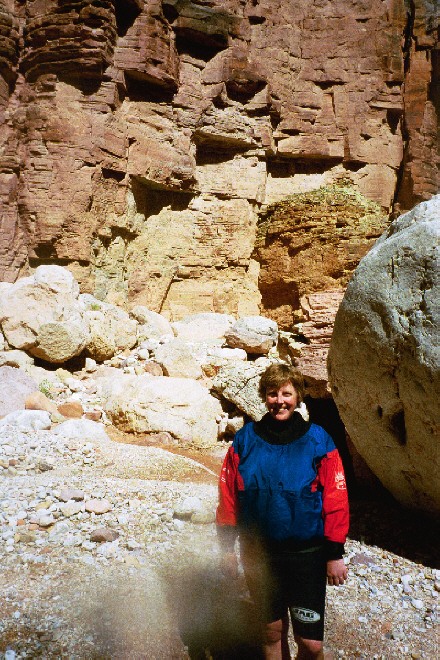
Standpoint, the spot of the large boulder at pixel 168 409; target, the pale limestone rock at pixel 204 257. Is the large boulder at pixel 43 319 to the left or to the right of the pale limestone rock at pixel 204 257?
left

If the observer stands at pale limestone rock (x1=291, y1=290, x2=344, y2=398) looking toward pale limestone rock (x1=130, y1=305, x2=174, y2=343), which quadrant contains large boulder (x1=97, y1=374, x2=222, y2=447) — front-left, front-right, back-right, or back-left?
front-left

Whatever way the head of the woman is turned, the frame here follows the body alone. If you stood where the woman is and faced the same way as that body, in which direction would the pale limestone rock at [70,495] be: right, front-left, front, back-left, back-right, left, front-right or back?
back-right

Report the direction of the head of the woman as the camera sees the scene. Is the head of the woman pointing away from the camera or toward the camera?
toward the camera

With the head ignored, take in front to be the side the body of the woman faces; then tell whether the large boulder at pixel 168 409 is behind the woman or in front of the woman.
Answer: behind

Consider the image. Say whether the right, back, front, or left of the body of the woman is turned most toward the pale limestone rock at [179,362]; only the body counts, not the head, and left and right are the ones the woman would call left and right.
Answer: back

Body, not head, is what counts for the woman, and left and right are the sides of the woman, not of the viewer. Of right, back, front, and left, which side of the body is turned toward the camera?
front

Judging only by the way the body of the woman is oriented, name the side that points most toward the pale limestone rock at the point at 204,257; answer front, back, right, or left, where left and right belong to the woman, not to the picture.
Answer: back

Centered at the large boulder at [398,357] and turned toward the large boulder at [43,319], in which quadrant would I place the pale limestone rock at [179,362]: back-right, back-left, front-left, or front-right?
front-right

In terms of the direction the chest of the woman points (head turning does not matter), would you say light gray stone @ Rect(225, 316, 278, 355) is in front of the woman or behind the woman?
behind
